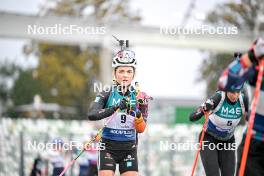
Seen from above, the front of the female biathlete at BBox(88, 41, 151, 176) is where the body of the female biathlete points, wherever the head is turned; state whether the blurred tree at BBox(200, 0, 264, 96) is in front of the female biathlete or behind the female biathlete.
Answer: behind

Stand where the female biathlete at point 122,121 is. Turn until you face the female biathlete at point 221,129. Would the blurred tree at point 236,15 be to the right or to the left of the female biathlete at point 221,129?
left

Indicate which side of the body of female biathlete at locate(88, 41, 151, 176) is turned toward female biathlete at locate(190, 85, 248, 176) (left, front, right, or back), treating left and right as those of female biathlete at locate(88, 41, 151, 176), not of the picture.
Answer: left

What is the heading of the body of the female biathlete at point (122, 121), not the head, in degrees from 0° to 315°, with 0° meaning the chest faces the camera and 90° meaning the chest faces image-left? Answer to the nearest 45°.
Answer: approximately 0°
